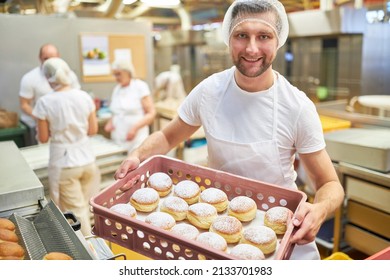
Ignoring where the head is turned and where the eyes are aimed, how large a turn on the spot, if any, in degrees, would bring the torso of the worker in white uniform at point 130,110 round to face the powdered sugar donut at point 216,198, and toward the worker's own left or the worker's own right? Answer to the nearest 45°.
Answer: approximately 45° to the worker's own left

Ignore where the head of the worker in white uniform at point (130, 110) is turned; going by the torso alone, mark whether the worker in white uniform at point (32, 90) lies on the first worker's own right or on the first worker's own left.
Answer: on the first worker's own right

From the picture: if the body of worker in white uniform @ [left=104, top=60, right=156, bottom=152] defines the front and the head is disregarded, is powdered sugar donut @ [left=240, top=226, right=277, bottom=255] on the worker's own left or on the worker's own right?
on the worker's own left

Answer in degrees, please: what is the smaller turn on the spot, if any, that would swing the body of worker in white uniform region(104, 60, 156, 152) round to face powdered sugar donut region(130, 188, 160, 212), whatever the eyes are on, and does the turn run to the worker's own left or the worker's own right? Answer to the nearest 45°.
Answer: approximately 45° to the worker's own left

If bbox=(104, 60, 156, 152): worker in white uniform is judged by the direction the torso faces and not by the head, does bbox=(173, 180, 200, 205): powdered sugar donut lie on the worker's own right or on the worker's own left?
on the worker's own left

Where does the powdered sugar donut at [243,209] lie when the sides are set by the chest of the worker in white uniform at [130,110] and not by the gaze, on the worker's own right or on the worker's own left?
on the worker's own left

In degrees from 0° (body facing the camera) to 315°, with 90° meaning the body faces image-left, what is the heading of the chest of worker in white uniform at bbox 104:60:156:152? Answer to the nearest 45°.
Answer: approximately 45°

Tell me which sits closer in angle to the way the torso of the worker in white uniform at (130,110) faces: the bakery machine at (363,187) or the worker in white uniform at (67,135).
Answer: the worker in white uniform

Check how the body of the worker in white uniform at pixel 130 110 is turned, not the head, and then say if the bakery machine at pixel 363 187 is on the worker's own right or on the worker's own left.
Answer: on the worker's own left

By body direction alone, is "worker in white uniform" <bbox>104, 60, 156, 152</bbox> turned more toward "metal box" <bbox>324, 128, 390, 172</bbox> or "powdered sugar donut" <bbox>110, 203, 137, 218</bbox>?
the powdered sugar donut

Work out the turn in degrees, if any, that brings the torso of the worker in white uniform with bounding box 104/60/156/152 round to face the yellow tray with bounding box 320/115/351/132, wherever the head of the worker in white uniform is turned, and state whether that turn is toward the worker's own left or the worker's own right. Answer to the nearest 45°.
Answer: approximately 90° to the worker's own left
